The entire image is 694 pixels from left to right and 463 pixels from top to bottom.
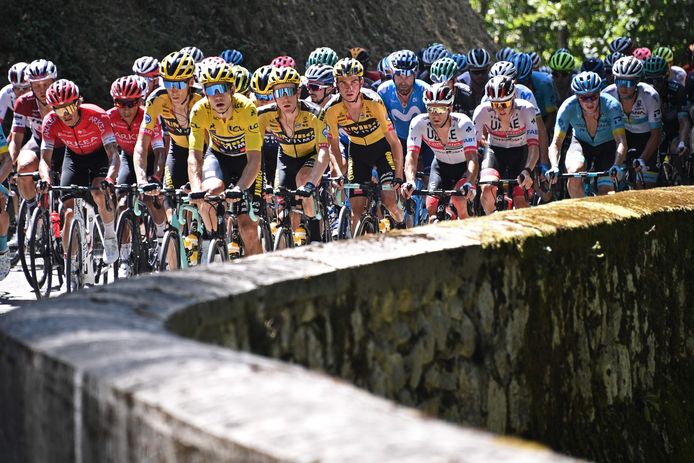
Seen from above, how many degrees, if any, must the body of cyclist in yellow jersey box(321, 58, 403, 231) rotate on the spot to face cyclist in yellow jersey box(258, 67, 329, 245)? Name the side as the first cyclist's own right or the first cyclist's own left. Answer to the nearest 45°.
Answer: approximately 45° to the first cyclist's own right

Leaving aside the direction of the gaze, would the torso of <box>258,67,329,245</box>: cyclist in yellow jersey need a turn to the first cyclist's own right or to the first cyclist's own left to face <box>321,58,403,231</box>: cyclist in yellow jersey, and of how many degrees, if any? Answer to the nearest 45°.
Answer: approximately 135° to the first cyclist's own left

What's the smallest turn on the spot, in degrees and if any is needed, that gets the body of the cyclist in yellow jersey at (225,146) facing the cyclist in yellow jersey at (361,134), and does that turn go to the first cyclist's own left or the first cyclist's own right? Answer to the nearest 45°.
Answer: approximately 135° to the first cyclist's own left

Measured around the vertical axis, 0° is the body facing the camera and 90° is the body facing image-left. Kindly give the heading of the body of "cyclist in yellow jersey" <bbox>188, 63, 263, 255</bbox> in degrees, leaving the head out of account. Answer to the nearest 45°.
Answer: approximately 0°
